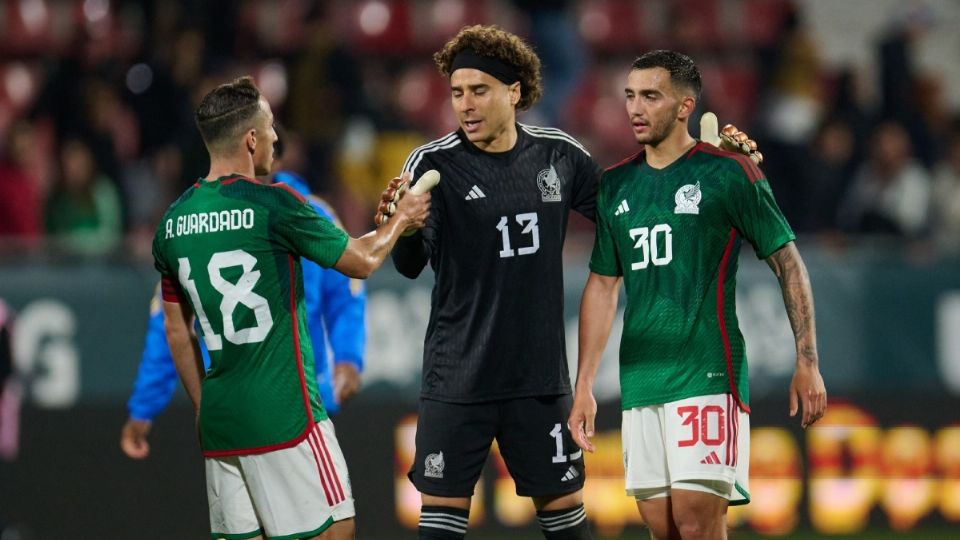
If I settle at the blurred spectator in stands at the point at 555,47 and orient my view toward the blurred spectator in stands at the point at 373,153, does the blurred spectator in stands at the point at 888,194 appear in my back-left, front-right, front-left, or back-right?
back-left

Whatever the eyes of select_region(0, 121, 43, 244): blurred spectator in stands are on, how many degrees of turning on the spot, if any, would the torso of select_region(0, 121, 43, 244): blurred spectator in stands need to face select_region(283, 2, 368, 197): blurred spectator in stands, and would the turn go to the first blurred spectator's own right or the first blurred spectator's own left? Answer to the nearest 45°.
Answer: approximately 90° to the first blurred spectator's own left

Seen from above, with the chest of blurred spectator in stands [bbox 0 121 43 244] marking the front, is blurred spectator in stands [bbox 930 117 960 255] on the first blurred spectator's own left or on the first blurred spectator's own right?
on the first blurred spectator's own left

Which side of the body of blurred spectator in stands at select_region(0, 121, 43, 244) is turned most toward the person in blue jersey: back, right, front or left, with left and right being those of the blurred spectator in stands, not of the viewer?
front

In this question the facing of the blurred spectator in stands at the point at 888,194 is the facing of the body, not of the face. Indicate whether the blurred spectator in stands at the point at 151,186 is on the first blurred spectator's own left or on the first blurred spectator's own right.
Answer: on the first blurred spectator's own right

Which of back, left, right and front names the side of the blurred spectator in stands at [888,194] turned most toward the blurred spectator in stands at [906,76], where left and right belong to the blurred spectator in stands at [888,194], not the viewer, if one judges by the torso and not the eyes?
back

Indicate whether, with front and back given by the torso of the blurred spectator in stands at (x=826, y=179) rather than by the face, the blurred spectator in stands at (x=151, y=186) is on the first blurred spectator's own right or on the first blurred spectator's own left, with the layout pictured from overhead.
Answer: on the first blurred spectator's own right

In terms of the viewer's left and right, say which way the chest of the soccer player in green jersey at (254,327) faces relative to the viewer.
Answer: facing away from the viewer and to the right of the viewer

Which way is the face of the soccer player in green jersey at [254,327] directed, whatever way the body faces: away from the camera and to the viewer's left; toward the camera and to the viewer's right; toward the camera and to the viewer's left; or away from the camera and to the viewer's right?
away from the camera and to the viewer's right

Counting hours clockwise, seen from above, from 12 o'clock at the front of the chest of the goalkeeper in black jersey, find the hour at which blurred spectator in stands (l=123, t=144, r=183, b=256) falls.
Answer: The blurred spectator in stands is roughly at 5 o'clock from the goalkeeper in black jersey.

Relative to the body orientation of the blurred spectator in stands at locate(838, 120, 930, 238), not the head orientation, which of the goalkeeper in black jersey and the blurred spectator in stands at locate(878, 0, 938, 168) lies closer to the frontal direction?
the goalkeeper in black jersey

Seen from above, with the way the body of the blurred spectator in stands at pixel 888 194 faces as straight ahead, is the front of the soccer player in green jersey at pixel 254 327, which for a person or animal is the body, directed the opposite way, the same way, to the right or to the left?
the opposite way
